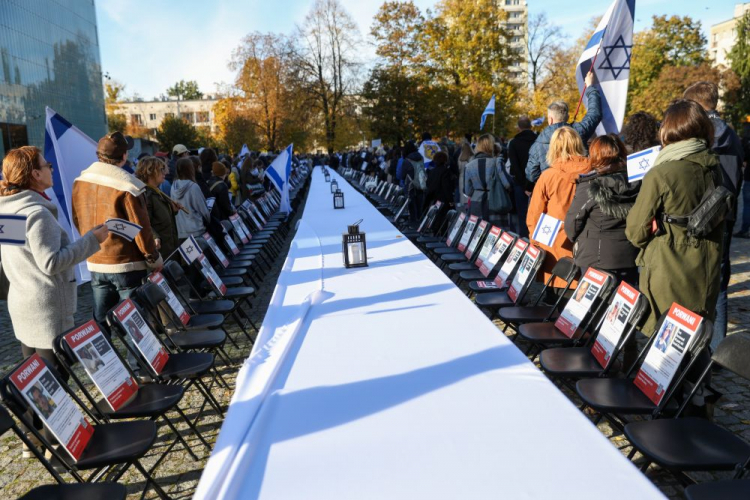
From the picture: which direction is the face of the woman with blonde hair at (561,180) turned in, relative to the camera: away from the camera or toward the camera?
away from the camera

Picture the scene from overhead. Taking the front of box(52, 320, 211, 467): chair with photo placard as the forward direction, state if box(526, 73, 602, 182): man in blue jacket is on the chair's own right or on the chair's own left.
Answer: on the chair's own left

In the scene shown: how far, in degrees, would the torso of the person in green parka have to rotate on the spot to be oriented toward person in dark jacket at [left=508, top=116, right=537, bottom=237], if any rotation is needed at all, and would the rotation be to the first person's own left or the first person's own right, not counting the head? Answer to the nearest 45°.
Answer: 0° — they already face them

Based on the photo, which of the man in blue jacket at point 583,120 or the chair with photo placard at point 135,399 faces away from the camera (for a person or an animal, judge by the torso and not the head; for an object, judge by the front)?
the man in blue jacket

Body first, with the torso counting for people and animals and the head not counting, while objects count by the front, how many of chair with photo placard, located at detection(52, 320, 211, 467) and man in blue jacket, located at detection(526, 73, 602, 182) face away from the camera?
1

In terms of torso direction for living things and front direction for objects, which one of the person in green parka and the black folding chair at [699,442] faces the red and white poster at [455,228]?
the person in green parka

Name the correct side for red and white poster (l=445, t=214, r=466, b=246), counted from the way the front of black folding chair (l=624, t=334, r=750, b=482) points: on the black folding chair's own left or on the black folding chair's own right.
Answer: on the black folding chair's own right

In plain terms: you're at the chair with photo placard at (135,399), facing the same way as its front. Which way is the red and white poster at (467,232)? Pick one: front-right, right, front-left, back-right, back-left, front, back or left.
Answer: left

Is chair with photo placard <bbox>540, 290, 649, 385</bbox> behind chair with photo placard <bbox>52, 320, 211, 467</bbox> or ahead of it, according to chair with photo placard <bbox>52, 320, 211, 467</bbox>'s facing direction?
ahead

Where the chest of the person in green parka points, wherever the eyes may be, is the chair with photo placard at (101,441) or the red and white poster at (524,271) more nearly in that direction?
the red and white poster

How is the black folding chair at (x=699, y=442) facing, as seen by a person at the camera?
facing the viewer and to the left of the viewer

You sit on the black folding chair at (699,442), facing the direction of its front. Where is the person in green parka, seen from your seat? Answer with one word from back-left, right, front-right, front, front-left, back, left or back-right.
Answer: back-right

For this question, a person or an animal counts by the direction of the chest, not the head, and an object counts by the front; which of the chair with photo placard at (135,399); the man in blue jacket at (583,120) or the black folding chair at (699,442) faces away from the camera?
the man in blue jacket

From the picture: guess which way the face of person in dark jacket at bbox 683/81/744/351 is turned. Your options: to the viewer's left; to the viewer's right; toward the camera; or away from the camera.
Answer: away from the camera

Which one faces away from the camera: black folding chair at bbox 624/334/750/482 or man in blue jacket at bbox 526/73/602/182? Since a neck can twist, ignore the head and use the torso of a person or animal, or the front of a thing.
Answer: the man in blue jacket

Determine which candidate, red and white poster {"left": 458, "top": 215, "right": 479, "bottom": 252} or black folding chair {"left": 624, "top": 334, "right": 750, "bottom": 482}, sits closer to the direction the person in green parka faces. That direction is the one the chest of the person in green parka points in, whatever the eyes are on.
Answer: the red and white poster

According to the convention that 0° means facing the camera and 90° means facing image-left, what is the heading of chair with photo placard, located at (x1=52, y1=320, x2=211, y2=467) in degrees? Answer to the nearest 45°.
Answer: approximately 315°

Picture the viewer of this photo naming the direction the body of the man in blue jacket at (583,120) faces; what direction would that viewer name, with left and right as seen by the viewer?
facing away from the viewer
